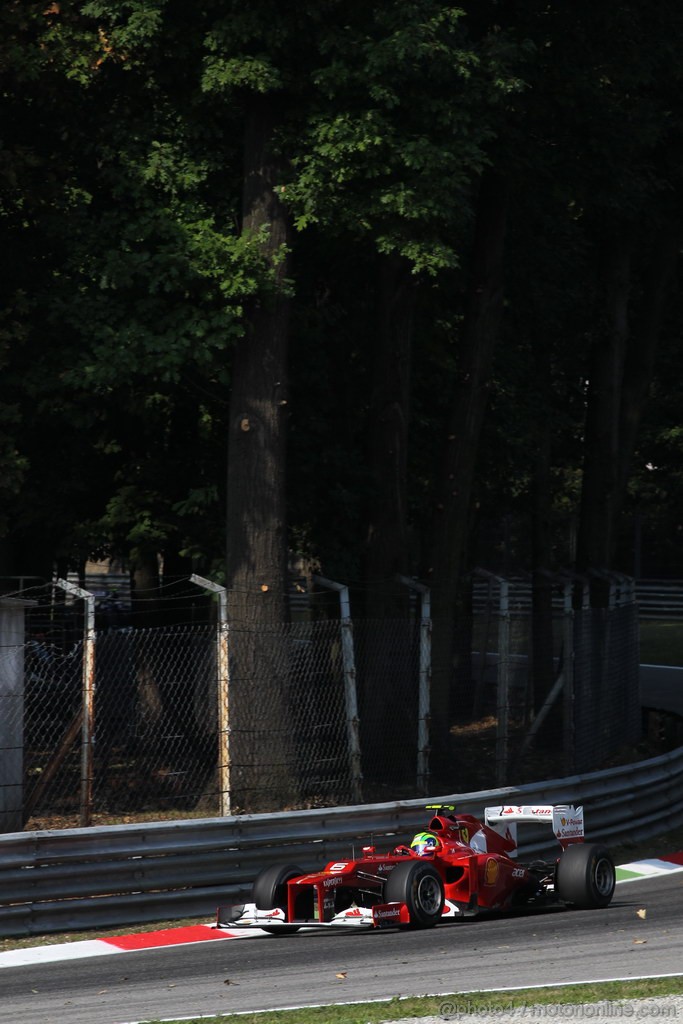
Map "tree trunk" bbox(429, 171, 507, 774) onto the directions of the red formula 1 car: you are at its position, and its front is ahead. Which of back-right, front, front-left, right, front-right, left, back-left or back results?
back-right

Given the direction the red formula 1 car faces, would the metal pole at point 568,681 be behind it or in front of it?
behind

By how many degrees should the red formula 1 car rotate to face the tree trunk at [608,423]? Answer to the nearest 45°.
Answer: approximately 135° to its right

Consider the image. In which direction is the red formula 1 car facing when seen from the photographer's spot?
facing the viewer and to the left of the viewer

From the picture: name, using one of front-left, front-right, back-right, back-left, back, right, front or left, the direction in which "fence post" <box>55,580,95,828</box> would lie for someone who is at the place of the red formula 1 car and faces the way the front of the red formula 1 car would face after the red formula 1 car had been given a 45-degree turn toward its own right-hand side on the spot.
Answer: front

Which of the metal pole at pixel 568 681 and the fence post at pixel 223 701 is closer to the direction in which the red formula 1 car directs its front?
the fence post

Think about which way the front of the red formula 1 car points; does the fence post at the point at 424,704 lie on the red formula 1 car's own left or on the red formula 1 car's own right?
on the red formula 1 car's own right

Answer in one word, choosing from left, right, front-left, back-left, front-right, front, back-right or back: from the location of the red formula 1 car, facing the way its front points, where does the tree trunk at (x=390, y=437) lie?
back-right

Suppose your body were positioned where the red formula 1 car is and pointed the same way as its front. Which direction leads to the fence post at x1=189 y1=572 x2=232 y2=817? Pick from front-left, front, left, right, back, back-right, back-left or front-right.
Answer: right
